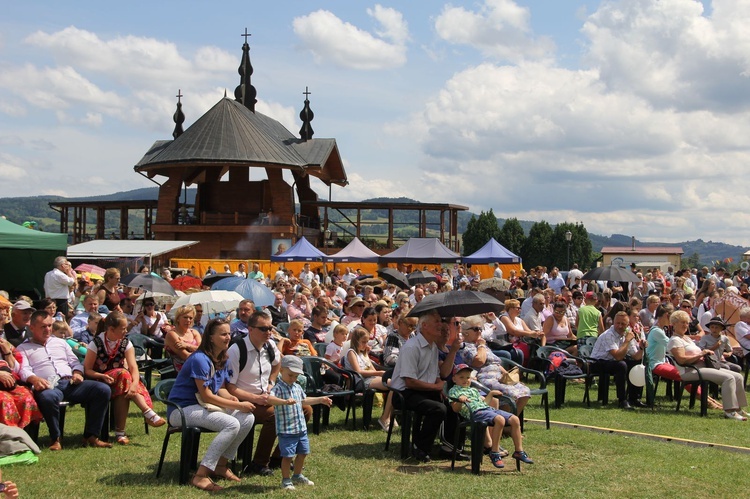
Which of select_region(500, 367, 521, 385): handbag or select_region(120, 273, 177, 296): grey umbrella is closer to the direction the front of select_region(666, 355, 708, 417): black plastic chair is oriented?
the handbag

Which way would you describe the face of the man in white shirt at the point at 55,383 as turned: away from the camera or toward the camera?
toward the camera

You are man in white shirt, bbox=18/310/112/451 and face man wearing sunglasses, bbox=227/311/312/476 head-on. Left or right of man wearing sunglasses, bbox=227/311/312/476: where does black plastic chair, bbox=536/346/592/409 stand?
left

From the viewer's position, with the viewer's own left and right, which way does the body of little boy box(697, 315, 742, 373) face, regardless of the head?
facing the viewer and to the right of the viewer

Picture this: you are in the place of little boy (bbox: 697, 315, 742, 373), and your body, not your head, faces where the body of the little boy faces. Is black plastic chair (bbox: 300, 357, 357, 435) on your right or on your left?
on your right

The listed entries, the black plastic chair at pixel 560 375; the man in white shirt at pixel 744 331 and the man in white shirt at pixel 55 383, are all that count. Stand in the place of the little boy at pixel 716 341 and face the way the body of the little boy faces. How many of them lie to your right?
2

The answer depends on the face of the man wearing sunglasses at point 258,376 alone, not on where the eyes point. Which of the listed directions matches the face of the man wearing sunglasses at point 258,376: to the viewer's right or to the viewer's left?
to the viewer's right

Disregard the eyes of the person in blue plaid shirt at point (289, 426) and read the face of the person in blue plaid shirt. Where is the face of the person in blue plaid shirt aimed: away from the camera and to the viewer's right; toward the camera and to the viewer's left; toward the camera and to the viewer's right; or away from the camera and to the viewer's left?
toward the camera and to the viewer's right

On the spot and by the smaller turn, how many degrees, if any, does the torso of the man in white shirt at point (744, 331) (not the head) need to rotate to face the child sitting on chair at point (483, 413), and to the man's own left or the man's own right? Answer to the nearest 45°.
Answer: approximately 90° to the man's own right
